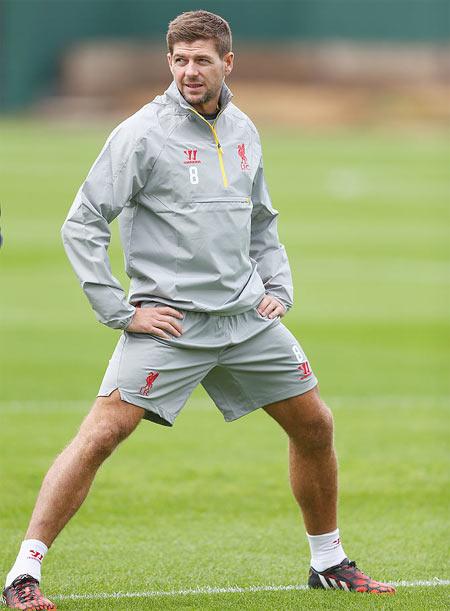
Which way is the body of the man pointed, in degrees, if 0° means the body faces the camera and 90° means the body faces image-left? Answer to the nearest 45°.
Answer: approximately 315°
